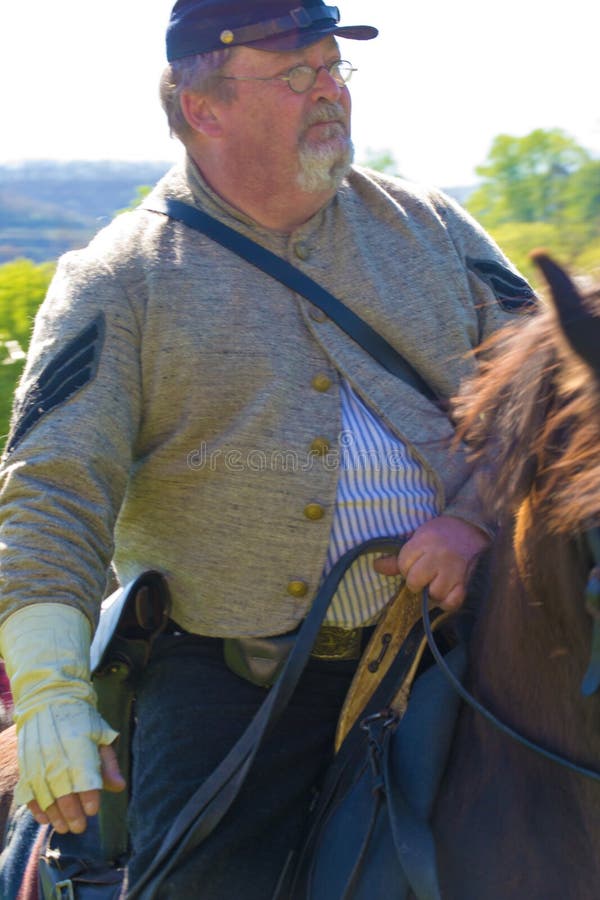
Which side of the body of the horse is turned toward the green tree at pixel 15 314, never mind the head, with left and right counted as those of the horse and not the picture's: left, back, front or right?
back

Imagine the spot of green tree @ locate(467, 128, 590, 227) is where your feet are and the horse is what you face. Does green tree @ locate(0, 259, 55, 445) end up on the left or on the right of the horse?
right

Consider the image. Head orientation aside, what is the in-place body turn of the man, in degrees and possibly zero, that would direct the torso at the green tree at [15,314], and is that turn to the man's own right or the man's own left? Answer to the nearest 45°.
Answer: approximately 180°

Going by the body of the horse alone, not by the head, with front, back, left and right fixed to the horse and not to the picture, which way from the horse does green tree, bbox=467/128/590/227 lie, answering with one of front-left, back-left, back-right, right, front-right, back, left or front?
back-left

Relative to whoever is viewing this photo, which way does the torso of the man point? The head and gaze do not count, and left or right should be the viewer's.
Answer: facing the viewer and to the right of the viewer

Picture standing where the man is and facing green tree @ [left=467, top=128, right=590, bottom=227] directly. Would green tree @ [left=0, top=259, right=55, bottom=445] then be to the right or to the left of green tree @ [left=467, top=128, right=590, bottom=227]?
left
